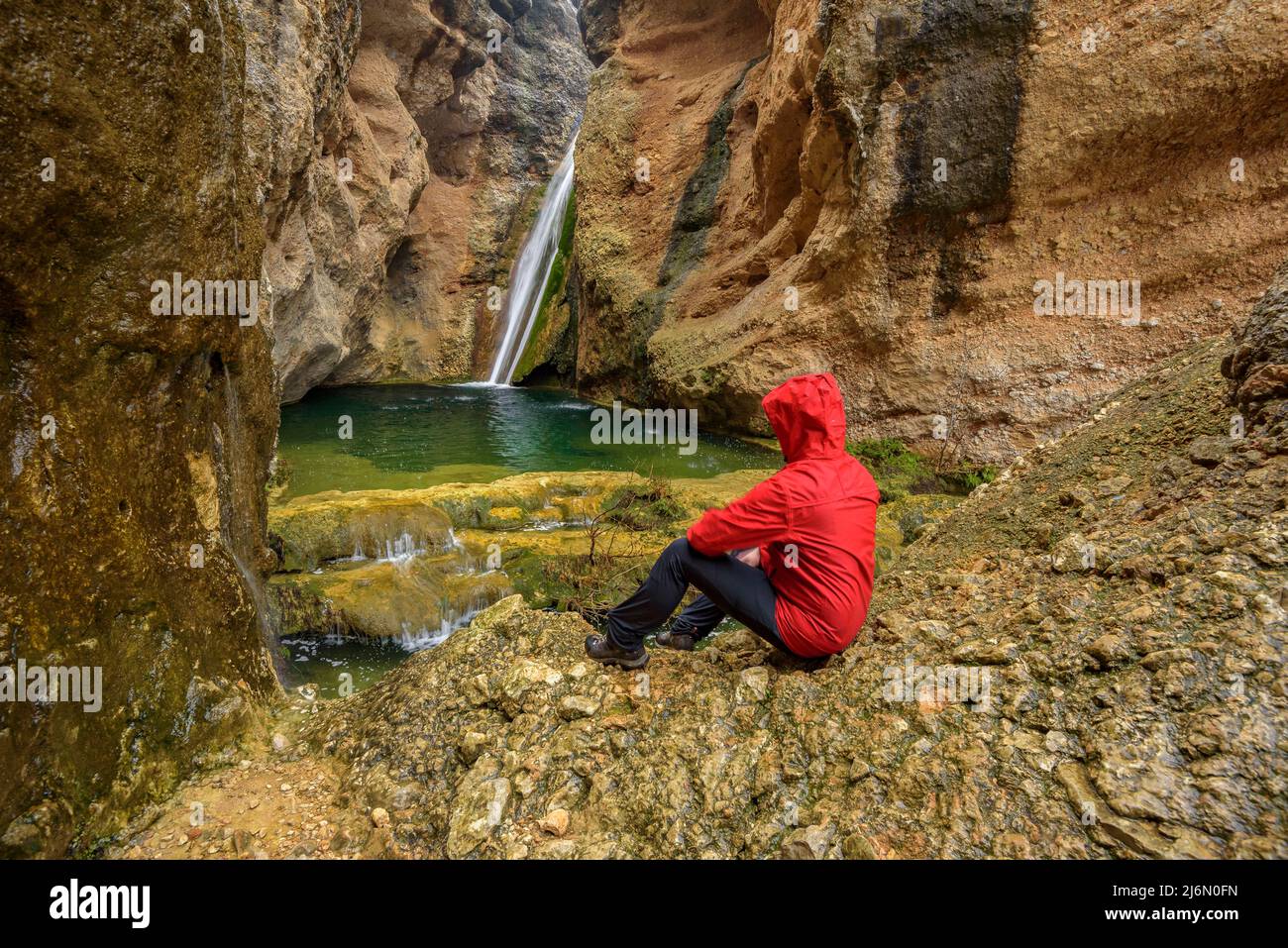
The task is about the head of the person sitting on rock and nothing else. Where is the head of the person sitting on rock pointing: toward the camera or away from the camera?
away from the camera

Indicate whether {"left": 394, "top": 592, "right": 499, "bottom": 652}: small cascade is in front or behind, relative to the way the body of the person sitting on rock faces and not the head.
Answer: in front

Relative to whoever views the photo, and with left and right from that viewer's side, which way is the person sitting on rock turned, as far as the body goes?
facing away from the viewer and to the left of the viewer
